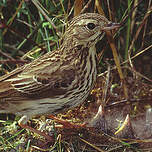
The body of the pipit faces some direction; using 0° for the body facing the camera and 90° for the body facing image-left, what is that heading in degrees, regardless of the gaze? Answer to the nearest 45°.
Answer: approximately 270°
